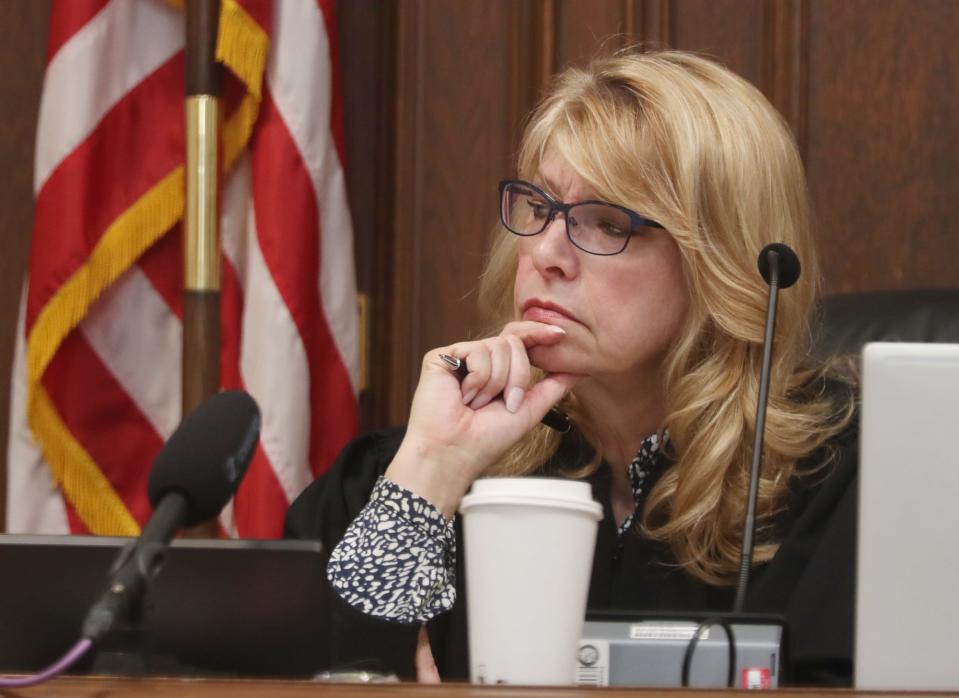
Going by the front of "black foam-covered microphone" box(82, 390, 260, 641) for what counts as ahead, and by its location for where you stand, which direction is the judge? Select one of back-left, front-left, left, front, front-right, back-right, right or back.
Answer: front

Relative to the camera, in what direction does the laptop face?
facing away from the viewer

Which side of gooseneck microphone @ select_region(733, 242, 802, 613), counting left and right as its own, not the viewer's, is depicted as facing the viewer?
back

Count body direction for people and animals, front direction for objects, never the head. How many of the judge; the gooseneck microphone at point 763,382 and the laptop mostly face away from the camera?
2

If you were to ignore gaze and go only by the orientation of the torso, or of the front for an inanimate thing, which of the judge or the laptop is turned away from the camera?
the laptop

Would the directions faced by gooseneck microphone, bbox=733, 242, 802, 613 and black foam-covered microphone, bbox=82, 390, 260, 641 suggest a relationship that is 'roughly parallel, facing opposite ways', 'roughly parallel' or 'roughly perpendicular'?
roughly parallel

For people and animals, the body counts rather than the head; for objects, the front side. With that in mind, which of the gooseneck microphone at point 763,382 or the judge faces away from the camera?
the gooseneck microphone

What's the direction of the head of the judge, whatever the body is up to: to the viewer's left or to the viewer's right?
to the viewer's left

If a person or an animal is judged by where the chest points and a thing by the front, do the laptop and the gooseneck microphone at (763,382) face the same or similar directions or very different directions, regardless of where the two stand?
same or similar directions

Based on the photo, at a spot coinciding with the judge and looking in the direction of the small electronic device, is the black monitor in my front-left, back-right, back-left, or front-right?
front-right

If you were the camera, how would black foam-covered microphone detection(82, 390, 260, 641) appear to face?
facing away from the viewer and to the right of the viewer

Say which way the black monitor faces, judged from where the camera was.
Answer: facing away from the viewer
